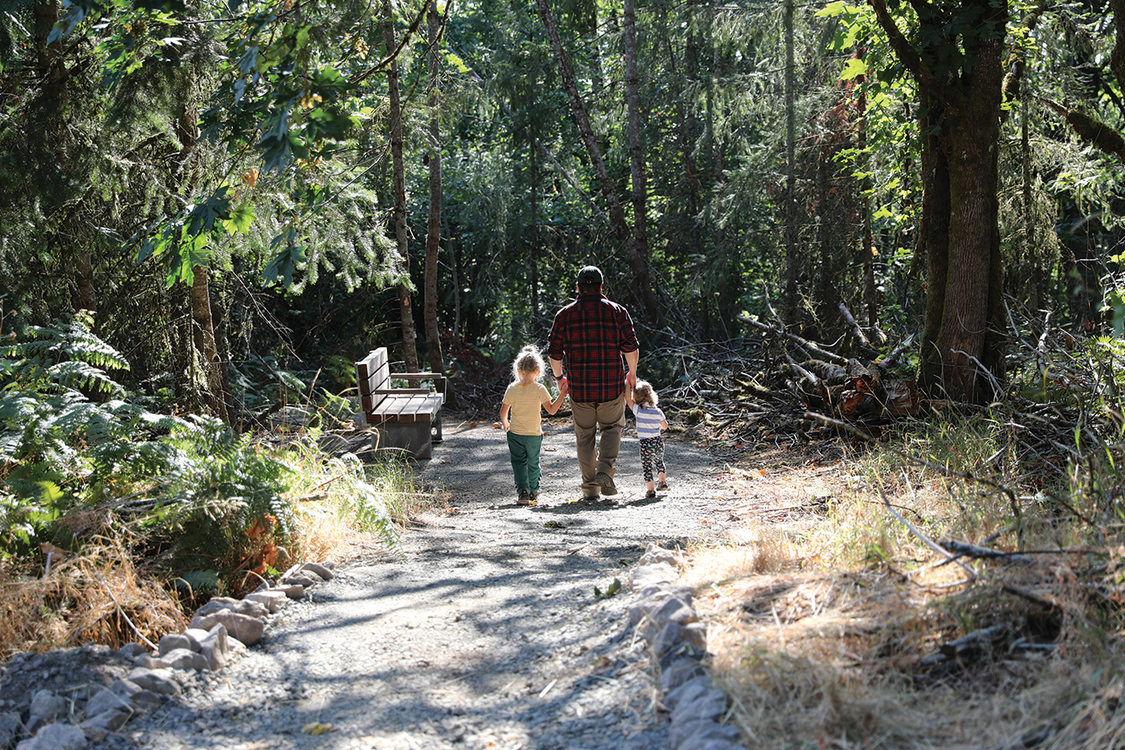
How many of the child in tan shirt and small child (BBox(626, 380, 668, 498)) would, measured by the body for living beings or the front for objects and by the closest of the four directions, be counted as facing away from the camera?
2

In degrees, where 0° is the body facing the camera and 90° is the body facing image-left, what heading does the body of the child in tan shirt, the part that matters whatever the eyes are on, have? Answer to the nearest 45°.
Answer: approximately 180°

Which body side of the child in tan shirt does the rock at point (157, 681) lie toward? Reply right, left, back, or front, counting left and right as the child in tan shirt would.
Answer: back

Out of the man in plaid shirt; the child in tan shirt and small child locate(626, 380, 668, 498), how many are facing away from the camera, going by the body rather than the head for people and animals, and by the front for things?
3

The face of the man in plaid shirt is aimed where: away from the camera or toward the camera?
away from the camera

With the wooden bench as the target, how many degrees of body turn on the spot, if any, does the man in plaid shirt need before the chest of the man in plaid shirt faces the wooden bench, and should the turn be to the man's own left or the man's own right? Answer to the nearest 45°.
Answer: approximately 45° to the man's own left

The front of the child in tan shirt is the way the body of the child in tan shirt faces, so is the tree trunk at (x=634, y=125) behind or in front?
in front

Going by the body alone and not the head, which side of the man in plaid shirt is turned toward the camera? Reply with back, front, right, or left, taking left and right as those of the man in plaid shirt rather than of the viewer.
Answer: back

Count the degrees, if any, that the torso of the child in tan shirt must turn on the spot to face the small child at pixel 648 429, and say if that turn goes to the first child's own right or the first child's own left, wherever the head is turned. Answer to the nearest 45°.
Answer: approximately 90° to the first child's own right

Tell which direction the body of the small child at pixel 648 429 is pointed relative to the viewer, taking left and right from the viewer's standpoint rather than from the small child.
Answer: facing away from the viewer

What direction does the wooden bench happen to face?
to the viewer's right

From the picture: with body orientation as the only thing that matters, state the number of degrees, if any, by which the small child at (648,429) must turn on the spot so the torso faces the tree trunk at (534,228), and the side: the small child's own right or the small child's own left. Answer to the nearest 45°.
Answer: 0° — they already face it

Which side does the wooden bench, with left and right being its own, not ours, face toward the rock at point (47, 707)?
right

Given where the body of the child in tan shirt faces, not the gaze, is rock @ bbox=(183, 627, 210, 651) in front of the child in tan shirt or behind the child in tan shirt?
behind

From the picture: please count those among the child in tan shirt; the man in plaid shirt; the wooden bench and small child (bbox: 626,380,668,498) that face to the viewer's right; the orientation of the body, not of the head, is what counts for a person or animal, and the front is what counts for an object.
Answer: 1
